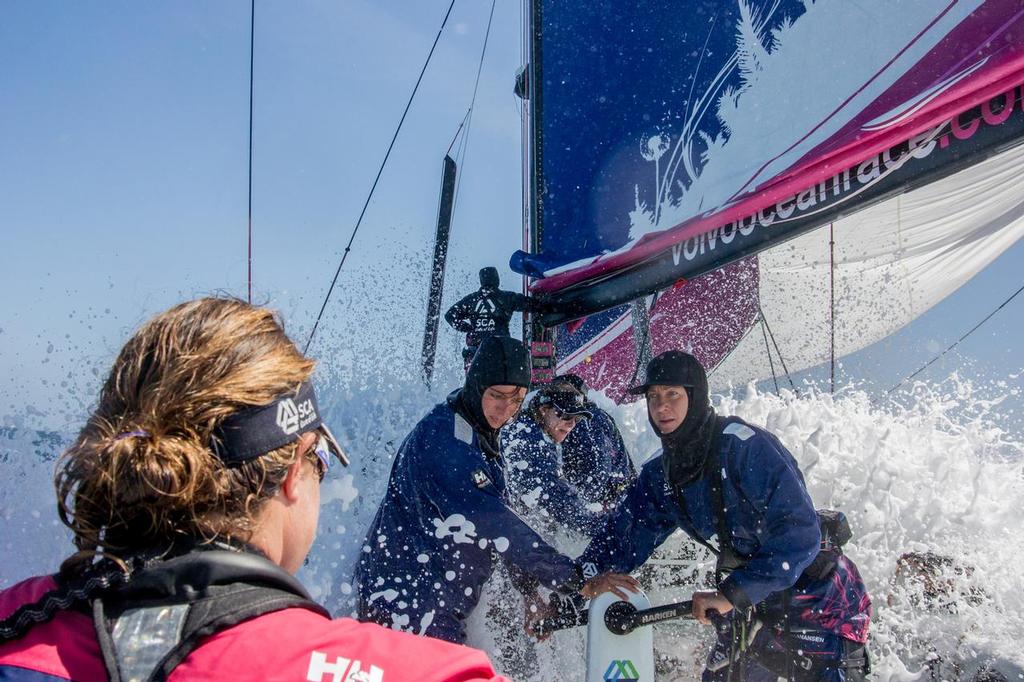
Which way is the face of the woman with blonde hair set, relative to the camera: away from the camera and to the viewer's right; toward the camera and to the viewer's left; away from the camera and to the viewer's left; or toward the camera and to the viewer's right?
away from the camera and to the viewer's right

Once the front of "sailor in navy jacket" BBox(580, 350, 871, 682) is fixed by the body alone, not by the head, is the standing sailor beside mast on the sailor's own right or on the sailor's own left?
on the sailor's own right

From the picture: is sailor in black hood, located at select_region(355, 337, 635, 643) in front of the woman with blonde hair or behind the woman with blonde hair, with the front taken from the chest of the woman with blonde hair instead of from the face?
in front

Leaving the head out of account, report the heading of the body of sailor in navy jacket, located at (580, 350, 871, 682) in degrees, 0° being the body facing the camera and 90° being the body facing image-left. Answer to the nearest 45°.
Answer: approximately 45°

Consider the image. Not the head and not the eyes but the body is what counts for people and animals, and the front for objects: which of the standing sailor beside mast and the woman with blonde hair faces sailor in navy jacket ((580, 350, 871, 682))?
the woman with blonde hair

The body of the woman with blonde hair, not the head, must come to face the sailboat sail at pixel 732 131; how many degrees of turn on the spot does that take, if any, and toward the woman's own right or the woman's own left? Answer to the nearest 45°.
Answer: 0° — they already face it

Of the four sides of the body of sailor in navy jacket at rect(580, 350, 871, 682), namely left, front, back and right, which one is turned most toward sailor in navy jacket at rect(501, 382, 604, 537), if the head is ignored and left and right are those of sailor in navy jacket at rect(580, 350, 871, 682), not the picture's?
right

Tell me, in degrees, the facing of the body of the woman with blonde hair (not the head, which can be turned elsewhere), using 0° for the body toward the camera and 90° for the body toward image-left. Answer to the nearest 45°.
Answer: approximately 225°
